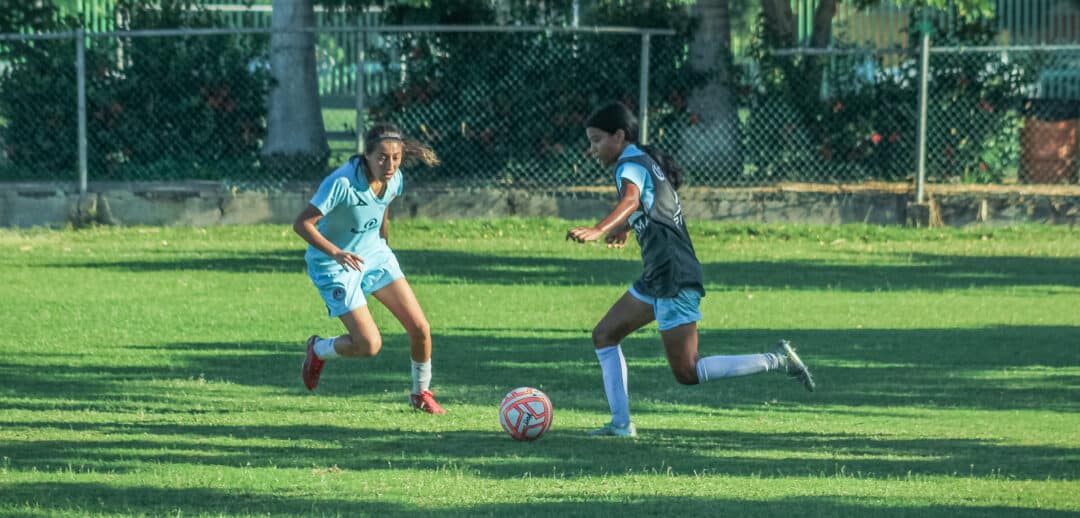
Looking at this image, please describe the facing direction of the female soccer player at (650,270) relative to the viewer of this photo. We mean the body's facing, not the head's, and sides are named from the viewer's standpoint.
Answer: facing to the left of the viewer

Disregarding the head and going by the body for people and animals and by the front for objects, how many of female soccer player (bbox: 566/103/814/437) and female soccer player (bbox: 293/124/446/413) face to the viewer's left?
1

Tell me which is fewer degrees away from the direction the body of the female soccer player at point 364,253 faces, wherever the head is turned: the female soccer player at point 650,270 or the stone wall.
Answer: the female soccer player

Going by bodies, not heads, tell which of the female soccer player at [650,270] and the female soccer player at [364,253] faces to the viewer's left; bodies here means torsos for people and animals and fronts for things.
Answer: the female soccer player at [650,270]

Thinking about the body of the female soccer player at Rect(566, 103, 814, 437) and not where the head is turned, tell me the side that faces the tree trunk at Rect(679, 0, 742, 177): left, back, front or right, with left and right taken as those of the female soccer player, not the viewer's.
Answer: right

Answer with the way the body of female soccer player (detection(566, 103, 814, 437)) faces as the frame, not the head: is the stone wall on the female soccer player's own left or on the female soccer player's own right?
on the female soccer player's own right

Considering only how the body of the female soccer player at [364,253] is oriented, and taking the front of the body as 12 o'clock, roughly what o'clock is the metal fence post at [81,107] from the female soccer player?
The metal fence post is roughly at 7 o'clock from the female soccer player.

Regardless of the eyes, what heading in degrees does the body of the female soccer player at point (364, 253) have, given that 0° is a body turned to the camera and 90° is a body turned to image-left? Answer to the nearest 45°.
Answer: approximately 315°

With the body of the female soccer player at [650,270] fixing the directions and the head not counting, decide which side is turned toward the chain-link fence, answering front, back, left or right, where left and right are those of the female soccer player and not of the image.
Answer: right

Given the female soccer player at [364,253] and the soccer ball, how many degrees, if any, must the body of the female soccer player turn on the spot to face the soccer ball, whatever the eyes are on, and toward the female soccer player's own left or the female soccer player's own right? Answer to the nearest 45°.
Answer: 0° — they already face it

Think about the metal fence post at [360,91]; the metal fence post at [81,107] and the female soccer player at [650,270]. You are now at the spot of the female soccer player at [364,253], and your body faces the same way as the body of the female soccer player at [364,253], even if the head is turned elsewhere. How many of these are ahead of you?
1

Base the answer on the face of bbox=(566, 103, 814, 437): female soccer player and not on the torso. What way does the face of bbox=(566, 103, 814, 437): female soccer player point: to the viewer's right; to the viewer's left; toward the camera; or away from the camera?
to the viewer's left

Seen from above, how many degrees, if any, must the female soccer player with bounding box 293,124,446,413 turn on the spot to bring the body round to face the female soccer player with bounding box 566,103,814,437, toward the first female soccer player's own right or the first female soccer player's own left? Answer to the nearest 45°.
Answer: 0° — they already face them
